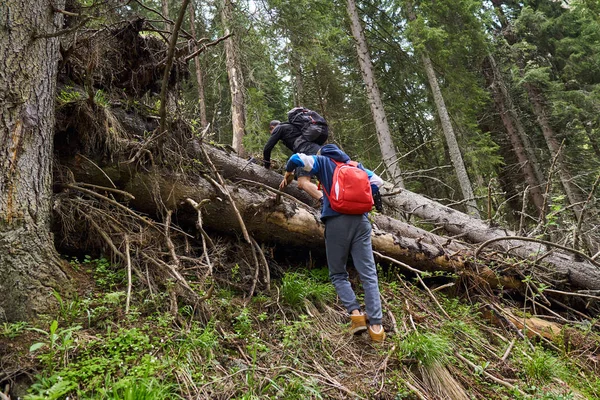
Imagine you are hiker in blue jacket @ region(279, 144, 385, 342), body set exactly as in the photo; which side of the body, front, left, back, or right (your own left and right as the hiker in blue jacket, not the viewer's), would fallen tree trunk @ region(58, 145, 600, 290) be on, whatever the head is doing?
front

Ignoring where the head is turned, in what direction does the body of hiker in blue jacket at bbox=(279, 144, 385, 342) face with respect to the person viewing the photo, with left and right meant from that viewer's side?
facing away from the viewer and to the left of the viewer

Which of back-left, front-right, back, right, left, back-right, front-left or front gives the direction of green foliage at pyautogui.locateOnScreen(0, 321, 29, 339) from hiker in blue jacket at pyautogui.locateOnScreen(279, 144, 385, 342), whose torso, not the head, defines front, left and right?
left

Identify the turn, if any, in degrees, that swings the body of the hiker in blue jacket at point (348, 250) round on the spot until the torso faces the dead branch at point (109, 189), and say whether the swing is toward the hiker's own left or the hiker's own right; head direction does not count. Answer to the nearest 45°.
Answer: approximately 45° to the hiker's own left

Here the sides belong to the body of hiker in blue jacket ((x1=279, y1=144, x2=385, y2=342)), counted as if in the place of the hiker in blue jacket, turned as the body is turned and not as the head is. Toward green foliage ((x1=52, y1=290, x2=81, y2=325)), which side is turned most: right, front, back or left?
left

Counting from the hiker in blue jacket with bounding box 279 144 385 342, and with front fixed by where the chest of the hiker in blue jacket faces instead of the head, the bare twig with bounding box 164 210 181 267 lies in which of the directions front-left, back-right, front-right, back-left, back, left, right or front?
front-left

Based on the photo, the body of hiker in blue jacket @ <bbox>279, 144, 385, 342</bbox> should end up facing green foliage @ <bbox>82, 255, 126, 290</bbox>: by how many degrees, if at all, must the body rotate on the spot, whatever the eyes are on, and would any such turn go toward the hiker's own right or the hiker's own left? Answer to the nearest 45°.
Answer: approximately 45° to the hiker's own left

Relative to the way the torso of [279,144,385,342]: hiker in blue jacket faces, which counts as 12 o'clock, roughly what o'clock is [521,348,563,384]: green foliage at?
The green foliage is roughly at 5 o'clock from the hiker in blue jacket.

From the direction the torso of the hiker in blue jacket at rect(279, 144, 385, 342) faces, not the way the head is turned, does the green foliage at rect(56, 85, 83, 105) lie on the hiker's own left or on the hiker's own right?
on the hiker's own left

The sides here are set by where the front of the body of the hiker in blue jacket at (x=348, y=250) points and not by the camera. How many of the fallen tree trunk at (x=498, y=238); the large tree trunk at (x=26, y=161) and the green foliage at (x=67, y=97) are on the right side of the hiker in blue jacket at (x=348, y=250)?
1

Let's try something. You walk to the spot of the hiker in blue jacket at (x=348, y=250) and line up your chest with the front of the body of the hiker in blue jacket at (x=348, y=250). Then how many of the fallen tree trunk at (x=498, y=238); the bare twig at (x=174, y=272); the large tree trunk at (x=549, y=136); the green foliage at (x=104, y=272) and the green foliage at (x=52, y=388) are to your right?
2

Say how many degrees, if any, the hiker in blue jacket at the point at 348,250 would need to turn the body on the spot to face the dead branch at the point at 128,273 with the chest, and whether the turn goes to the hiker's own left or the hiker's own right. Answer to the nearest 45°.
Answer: approximately 45° to the hiker's own left

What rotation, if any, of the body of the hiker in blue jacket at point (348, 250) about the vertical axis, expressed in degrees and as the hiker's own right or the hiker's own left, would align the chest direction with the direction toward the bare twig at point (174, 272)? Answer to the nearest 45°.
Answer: approximately 45° to the hiker's own left

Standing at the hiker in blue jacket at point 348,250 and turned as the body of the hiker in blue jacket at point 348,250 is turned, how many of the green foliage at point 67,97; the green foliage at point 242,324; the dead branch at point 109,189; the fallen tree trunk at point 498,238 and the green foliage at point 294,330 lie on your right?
1

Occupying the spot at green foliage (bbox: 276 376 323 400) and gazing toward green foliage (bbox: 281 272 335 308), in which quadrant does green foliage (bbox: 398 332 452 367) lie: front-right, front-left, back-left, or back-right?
front-right

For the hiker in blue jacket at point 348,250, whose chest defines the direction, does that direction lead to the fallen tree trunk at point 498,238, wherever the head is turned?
no

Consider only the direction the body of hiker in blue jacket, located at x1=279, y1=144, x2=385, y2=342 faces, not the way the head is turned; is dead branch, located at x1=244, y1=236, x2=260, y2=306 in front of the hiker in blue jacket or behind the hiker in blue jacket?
in front

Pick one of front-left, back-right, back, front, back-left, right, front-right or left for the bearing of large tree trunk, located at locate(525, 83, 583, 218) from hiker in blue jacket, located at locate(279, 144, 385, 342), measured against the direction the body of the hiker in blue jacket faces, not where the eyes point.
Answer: right

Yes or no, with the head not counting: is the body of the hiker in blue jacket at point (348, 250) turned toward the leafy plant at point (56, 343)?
no
